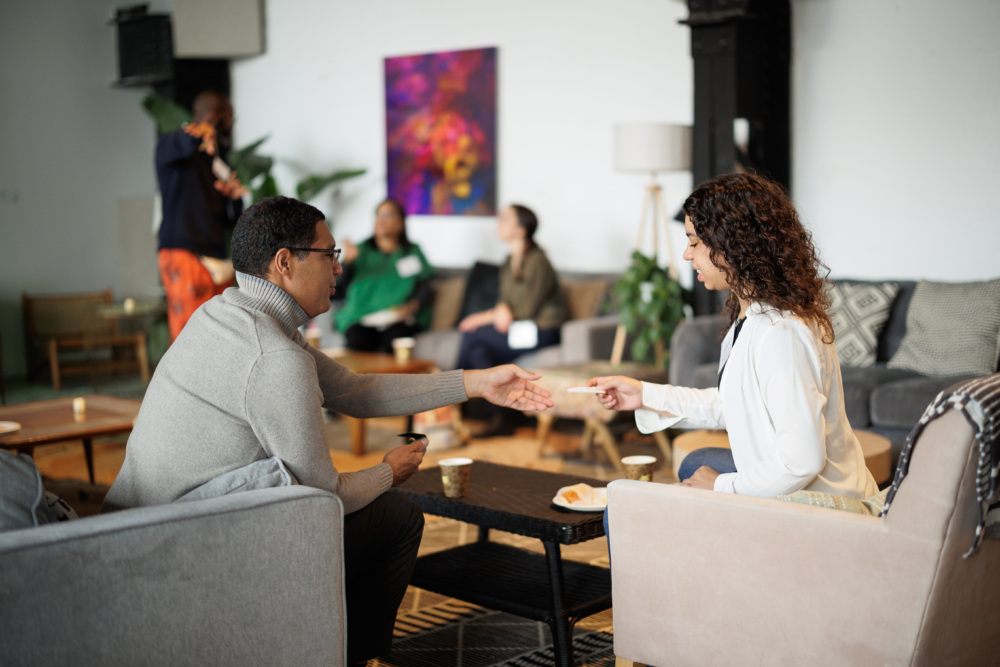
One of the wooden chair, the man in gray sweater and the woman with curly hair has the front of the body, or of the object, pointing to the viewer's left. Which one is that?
the woman with curly hair

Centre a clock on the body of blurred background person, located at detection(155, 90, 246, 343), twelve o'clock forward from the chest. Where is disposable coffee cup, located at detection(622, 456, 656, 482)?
The disposable coffee cup is roughly at 1 o'clock from the blurred background person.

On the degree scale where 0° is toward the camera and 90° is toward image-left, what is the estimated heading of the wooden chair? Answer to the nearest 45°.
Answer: approximately 315°

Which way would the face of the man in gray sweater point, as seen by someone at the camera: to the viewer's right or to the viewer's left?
to the viewer's right

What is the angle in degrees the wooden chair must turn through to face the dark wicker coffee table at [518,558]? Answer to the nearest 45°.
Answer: approximately 45° to its right

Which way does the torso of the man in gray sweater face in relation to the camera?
to the viewer's right

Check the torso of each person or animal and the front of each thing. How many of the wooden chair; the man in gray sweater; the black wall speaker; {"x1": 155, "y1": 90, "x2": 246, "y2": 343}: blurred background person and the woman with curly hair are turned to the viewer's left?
1

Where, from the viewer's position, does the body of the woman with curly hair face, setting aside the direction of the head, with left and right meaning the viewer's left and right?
facing to the left of the viewer

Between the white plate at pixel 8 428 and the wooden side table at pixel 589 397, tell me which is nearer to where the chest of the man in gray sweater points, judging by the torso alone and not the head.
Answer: the wooden side table

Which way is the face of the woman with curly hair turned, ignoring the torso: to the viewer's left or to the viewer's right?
to the viewer's left

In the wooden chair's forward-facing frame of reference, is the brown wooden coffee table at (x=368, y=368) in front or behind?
in front
